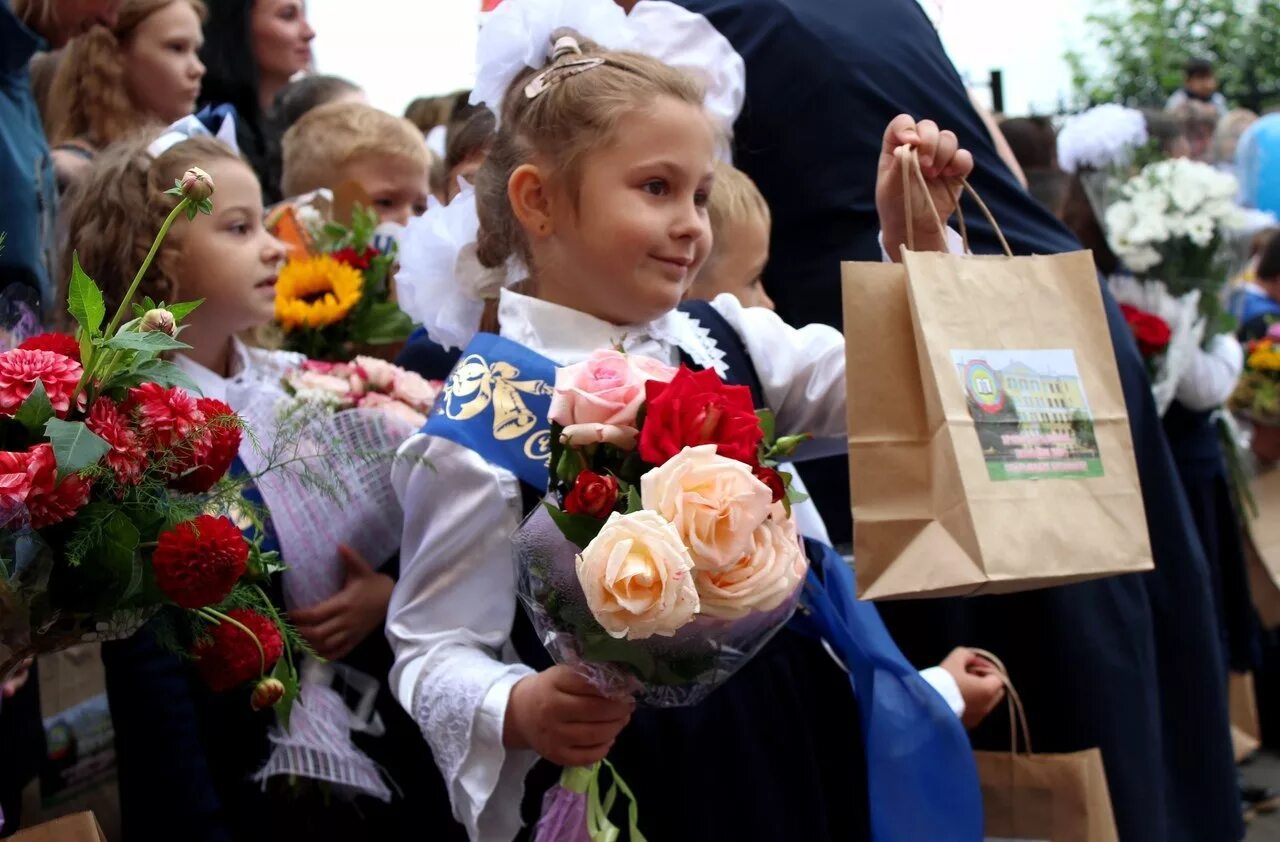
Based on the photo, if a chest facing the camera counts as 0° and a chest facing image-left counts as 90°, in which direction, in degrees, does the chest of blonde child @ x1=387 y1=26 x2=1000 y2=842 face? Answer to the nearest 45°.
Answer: approximately 315°

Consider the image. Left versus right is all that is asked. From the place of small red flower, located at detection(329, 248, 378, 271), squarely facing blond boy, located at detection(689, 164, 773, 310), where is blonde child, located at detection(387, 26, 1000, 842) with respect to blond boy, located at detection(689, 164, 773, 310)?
right
